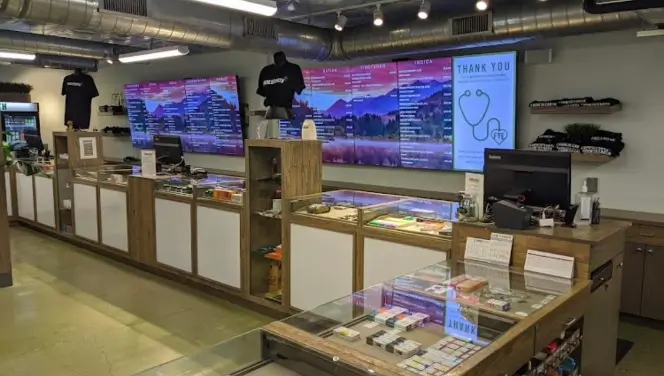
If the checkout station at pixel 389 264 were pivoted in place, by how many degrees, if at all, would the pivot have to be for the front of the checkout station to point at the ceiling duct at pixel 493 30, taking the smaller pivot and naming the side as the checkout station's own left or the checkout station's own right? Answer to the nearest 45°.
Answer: approximately 180°

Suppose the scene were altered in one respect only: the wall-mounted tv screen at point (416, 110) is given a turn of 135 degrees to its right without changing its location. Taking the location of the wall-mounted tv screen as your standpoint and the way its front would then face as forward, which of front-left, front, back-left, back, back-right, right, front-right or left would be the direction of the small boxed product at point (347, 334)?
back

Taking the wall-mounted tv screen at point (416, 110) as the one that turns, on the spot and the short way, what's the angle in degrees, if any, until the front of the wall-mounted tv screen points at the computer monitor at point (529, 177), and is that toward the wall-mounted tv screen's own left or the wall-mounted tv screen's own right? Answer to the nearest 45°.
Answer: approximately 45° to the wall-mounted tv screen's own left

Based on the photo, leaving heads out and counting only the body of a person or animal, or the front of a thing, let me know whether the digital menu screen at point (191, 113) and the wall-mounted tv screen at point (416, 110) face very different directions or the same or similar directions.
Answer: same or similar directions

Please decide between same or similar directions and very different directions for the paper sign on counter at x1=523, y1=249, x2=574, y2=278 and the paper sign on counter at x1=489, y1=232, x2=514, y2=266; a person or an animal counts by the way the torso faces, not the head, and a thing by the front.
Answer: same or similar directions

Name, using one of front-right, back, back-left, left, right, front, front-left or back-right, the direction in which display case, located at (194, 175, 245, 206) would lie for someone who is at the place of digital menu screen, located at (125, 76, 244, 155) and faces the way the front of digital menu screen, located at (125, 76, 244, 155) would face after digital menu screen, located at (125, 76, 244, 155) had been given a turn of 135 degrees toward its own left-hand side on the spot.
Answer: right

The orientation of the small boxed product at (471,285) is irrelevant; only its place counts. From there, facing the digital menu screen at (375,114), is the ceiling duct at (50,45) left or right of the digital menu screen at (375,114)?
left

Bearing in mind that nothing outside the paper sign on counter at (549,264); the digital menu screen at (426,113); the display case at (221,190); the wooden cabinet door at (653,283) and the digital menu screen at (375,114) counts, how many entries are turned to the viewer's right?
0

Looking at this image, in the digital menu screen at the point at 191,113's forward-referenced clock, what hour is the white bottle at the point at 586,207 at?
The white bottle is roughly at 10 o'clock from the digital menu screen.

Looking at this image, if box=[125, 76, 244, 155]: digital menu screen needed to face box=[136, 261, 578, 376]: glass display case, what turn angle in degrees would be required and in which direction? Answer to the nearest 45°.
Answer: approximately 45° to its left

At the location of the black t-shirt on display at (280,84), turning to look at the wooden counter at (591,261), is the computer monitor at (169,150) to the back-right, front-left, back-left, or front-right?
back-right

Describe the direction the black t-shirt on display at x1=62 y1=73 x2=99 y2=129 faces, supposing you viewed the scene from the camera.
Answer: facing the viewer and to the left of the viewer

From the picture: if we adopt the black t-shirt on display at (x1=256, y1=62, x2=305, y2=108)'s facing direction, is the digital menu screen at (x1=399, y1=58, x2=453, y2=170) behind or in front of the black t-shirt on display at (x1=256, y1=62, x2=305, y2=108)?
behind

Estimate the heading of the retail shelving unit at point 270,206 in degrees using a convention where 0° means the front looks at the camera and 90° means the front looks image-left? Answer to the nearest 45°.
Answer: approximately 45°
